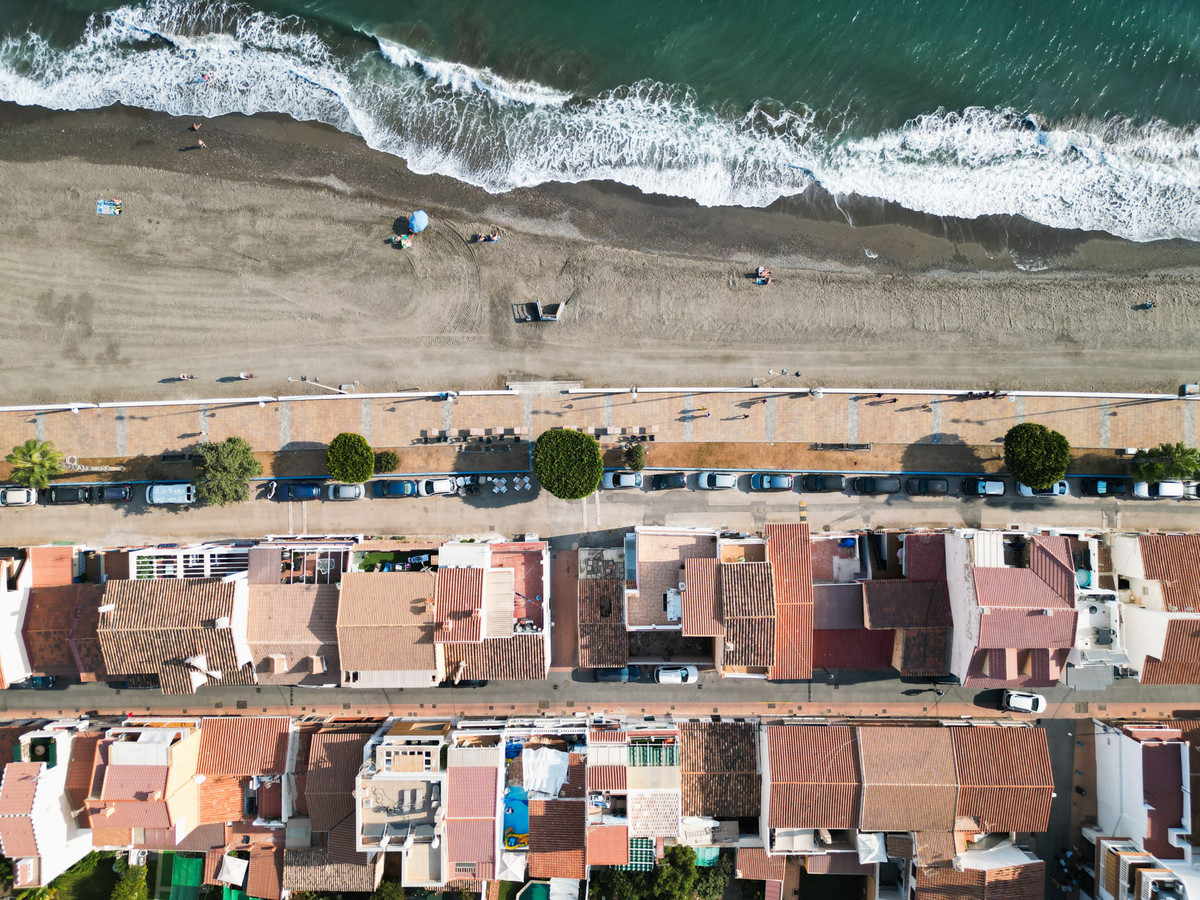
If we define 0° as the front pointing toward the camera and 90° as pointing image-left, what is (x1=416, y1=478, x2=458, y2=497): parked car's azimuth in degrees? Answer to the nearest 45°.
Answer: approximately 90°

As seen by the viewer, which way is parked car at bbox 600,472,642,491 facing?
to the viewer's left

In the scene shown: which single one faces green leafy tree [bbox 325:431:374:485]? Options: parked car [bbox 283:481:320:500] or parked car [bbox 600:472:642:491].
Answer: parked car [bbox 600:472:642:491]

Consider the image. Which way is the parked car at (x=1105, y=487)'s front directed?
to the viewer's left

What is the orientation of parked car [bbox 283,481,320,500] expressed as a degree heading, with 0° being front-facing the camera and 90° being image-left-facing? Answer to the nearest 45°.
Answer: approximately 90°

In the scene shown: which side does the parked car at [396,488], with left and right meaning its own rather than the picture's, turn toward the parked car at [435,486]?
back

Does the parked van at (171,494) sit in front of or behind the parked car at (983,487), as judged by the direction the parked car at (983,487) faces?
in front

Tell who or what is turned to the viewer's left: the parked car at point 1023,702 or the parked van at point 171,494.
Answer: the parked van at point 171,494

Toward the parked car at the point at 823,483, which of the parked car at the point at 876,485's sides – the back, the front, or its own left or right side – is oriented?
front

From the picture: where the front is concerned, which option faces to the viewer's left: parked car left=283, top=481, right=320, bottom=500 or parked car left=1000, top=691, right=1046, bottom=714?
parked car left=283, top=481, right=320, bottom=500

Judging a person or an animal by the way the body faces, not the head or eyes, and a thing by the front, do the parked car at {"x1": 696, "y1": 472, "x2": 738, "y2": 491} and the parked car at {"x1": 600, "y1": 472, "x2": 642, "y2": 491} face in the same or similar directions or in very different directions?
same or similar directions

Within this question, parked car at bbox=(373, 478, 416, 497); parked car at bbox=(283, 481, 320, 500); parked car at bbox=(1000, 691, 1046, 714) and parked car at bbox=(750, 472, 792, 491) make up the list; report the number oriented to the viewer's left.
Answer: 3

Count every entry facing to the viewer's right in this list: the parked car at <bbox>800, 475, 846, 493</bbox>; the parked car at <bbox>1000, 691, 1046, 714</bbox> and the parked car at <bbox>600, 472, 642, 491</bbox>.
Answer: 1

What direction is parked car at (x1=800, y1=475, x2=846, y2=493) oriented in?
to the viewer's left

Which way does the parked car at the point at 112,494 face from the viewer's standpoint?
to the viewer's left

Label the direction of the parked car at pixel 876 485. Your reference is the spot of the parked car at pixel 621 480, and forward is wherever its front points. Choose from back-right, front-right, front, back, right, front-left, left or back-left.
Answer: back

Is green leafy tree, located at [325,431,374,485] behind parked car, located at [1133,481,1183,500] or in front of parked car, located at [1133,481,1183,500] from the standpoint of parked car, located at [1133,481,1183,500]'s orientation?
in front

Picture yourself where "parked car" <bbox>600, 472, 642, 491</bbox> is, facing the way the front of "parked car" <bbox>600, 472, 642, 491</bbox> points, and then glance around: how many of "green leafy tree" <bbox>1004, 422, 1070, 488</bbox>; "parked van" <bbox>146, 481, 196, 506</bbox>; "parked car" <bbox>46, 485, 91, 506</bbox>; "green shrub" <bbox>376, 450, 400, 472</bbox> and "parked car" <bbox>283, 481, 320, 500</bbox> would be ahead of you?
4

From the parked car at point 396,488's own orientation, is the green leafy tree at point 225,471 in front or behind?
in front
